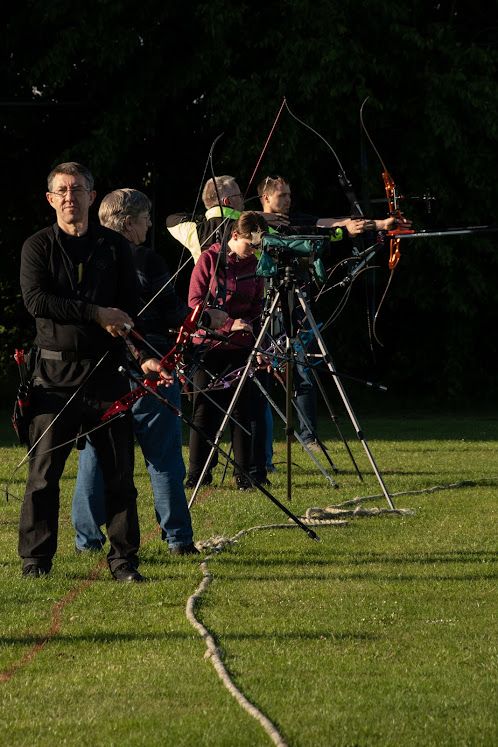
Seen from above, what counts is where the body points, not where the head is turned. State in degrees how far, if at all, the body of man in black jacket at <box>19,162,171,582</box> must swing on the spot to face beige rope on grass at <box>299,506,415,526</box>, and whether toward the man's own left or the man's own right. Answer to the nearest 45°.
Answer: approximately 135° to the man's own left

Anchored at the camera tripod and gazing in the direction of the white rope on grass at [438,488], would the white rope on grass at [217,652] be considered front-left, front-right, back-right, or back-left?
back-right

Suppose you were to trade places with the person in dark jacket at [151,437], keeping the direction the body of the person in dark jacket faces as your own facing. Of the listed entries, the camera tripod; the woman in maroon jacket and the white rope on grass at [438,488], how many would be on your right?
0

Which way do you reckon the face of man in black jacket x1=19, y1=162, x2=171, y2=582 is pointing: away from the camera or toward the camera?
toward the camera

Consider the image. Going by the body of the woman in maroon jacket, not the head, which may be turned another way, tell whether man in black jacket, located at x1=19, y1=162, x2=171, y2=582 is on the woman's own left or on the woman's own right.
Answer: on the woman's own right

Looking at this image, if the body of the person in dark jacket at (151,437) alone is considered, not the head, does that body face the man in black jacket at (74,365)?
no

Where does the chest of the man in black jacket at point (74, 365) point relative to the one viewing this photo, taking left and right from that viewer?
facing the viewer

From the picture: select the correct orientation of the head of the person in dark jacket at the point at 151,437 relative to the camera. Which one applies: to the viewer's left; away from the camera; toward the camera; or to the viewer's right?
to the viewer's right

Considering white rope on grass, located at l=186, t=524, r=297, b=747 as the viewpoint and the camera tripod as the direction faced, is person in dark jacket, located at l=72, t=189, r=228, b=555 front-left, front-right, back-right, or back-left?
front-left

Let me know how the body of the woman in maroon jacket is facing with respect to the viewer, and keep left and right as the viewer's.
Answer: facing the viewer and to the right of the viewer

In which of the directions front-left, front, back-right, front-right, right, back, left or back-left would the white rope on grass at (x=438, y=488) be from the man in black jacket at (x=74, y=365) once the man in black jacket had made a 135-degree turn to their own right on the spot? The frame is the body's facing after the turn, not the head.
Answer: right

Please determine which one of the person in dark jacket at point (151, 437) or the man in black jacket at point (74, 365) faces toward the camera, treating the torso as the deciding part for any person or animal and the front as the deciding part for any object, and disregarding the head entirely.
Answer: the man in black jacket
